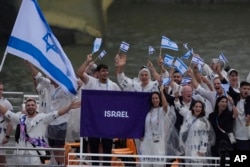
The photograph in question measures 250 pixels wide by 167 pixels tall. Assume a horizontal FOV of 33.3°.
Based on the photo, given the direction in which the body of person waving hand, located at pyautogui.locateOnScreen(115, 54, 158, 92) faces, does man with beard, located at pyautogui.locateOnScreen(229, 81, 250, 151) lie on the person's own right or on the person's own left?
on the person's own left

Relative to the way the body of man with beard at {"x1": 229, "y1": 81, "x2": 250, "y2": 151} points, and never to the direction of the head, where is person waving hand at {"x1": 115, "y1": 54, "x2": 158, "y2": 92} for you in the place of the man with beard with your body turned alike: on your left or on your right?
on your right

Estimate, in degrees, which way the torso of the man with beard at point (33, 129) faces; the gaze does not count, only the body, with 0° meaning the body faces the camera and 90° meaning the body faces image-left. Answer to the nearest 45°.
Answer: approximately 0°

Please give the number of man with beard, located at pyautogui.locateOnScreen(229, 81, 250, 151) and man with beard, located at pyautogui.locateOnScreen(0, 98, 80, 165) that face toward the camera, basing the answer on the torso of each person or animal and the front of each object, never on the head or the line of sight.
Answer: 2

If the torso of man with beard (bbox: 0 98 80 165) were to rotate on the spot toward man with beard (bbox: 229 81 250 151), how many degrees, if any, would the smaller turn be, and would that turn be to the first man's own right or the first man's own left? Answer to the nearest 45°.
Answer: approximately 90° to the first man's own left

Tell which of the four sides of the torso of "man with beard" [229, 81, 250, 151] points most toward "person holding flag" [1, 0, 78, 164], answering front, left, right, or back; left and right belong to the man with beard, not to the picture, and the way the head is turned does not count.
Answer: right

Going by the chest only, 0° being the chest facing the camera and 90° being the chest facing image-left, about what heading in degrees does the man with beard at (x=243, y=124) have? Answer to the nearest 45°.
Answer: approximately 0°
